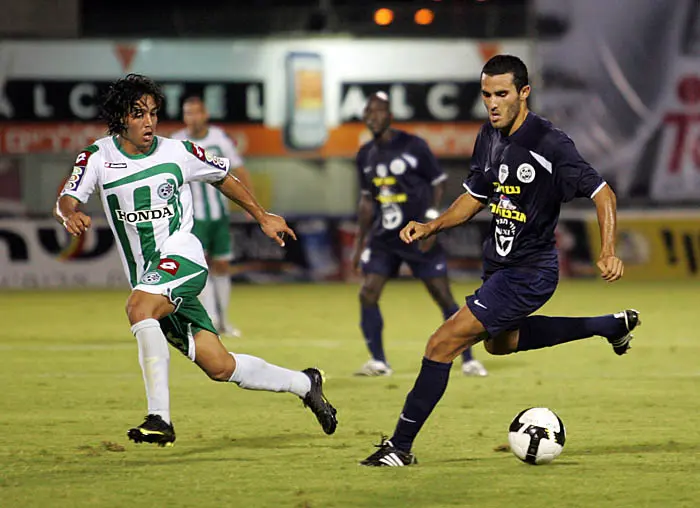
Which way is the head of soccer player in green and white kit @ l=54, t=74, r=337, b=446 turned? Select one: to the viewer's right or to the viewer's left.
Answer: to the viewer's right

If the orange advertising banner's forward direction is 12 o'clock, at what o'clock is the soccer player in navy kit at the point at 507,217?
The soccer player in navy kit is roughly at 12 o'clock from the orange advertising banner.

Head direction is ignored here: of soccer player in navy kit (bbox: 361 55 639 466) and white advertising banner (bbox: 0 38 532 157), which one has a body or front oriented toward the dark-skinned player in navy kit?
the white advertising banner

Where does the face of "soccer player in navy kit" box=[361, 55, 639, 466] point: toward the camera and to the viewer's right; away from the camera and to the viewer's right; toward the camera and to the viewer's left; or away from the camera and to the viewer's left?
toward the camera and to the viewer's left

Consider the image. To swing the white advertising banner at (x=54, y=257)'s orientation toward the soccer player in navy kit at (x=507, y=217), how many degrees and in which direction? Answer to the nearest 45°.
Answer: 0° — it already faces them

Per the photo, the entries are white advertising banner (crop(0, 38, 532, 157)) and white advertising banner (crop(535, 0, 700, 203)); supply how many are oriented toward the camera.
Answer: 2

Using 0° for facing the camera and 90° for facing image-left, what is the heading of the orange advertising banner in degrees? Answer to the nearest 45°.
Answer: approximately 0°

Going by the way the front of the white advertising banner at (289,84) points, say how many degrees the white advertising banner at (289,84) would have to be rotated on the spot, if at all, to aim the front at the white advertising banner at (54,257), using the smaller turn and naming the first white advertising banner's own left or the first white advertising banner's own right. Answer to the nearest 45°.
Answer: approximately 45° to the first white advertising banner's own right

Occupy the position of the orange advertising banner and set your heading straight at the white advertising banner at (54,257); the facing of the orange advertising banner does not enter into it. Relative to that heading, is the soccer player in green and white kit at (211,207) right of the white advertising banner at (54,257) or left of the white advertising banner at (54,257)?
left

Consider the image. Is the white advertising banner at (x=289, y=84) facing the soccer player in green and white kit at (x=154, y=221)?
yes

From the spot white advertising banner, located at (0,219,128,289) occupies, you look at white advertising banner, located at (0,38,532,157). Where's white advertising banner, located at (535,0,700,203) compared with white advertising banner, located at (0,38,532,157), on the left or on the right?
right

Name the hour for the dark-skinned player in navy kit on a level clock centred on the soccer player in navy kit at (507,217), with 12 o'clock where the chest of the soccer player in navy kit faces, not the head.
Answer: The dark-skinned player in navy kit is roughly at 4 o'clock from the soccer player in navy kit.
